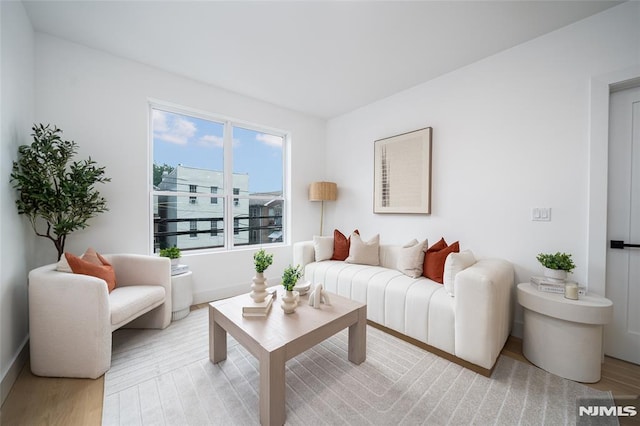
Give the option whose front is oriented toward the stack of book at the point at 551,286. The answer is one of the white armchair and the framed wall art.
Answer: the white armchair

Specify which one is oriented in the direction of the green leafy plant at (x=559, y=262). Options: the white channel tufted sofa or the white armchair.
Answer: the white armchair

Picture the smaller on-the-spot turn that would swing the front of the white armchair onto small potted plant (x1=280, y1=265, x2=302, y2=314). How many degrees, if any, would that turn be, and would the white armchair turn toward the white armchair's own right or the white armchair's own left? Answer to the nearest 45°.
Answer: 0° — it already faces it

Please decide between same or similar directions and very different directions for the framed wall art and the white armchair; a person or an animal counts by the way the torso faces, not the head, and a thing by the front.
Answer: very different directions

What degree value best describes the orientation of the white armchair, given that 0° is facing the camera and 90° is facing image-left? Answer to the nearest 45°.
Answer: approximately 315°

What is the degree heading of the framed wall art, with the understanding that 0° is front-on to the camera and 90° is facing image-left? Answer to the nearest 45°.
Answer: approximately 45°

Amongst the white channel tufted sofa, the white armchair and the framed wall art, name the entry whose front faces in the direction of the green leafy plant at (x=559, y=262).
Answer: the white armchair
